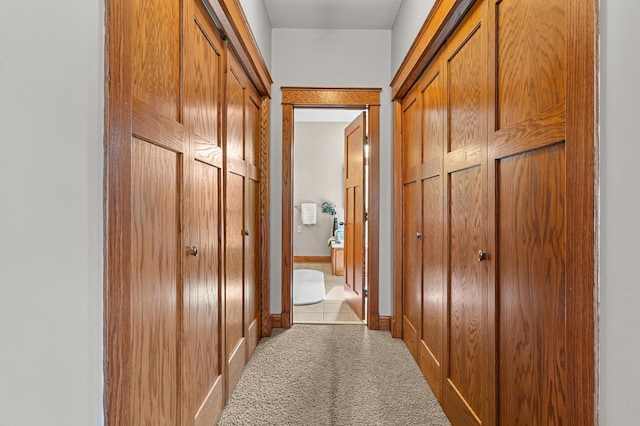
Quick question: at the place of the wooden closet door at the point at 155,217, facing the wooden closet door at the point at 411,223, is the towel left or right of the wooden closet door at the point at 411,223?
left

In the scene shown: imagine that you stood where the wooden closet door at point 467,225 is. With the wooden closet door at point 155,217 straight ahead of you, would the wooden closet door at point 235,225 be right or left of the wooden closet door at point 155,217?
right

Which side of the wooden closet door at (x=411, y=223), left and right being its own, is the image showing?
left

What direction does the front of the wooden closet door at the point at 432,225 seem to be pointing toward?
to the viewer's left

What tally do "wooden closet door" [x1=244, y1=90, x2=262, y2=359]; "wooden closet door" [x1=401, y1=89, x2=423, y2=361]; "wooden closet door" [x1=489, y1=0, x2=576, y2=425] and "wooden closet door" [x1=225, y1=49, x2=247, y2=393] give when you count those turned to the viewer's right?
2

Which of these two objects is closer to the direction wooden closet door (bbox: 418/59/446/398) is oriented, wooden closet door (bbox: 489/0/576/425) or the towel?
the towel

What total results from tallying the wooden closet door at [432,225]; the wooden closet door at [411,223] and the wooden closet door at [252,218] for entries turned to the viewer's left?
2

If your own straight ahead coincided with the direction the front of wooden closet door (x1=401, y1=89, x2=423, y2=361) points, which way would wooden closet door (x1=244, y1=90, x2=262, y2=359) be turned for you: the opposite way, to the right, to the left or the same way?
the opposite way

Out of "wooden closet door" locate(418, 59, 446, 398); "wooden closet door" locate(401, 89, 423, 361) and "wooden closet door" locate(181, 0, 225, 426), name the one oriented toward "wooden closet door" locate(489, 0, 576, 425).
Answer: "wooden closet door" locate(181, 0, 225, 426)

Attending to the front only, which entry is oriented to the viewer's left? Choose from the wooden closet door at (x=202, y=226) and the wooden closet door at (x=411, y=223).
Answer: the wooden closet door at (x=411, y=223)

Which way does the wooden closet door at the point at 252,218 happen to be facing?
to the viewer's right

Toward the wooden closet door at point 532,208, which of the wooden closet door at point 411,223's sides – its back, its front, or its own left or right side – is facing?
left

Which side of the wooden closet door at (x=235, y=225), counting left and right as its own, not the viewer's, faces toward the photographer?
right

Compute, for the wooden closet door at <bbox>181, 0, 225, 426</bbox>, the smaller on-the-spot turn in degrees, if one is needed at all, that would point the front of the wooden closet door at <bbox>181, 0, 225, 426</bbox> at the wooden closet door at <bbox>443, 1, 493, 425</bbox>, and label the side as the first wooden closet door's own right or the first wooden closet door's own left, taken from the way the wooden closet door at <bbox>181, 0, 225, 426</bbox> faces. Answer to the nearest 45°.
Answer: approximately 45° to the first wooden closet door's own left

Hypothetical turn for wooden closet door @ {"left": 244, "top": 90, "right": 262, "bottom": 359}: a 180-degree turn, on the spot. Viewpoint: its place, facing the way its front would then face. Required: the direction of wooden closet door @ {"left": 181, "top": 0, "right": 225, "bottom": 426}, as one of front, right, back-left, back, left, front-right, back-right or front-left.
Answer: left
